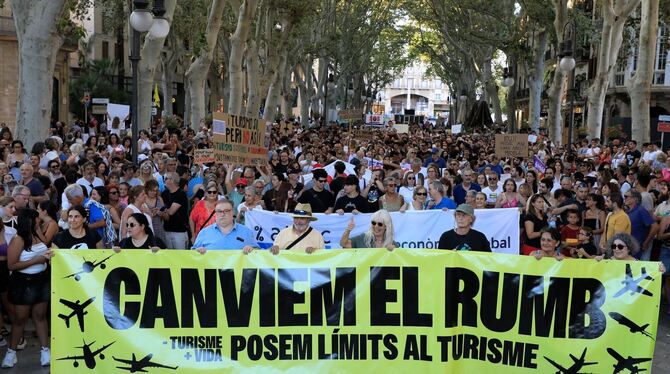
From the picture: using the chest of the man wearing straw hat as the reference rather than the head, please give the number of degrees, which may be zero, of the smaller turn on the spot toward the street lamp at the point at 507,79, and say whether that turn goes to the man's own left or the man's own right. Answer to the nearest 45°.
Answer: approximately 180°

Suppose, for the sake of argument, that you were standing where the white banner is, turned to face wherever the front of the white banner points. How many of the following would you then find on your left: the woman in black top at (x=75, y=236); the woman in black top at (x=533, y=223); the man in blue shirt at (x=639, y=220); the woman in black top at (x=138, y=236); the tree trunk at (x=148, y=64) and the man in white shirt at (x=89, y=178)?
2

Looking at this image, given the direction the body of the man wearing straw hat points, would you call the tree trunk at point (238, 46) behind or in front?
behind

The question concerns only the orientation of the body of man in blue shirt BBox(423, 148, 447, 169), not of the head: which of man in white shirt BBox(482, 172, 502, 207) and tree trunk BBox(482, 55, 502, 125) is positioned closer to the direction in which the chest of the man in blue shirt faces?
the man in white shirt

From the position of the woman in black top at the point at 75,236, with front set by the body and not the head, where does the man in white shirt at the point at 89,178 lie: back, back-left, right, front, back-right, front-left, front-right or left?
back

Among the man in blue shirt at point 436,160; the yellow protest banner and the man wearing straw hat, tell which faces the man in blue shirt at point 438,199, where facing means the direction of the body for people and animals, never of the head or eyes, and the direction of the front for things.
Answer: the man in blue shirt at point 436,160

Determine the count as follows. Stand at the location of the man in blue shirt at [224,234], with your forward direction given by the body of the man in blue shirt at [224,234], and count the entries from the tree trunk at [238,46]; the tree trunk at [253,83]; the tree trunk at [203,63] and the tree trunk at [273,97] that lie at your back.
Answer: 4

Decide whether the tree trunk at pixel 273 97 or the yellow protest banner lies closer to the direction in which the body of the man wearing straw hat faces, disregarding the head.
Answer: the yellow protest banner

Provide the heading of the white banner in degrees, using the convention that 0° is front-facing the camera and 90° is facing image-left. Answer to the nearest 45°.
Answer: approximately 0°

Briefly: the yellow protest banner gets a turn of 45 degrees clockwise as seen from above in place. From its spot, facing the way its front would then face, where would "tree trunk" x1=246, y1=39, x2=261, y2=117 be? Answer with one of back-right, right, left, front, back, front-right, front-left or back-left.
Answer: back-right

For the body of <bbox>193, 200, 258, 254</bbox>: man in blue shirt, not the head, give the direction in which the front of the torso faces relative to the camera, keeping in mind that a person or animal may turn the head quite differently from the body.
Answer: toward the camera

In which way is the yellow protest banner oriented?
toward the camera

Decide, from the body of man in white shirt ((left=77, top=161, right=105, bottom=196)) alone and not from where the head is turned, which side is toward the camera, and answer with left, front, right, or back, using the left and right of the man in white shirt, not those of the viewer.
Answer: front
